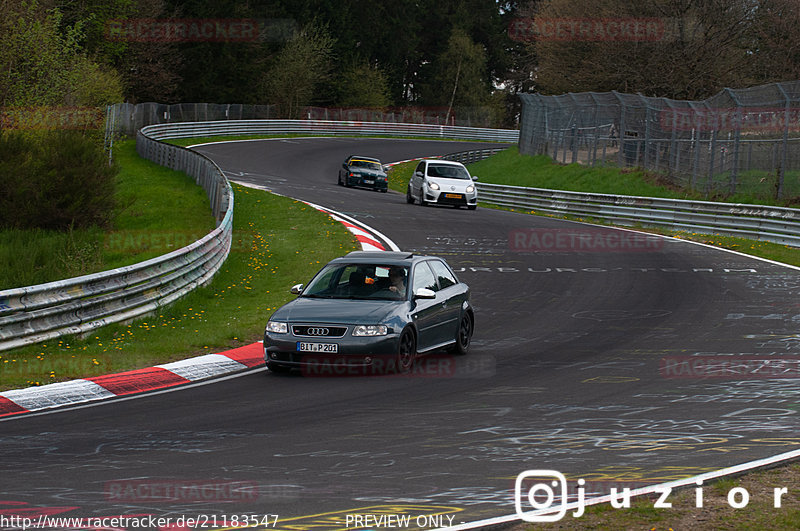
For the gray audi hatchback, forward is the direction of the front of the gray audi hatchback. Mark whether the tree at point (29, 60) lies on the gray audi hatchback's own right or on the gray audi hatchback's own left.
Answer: on the gray audi hatchback's own right

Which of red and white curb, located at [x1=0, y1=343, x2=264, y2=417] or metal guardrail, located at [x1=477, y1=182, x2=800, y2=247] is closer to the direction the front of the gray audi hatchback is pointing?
the red and white curb

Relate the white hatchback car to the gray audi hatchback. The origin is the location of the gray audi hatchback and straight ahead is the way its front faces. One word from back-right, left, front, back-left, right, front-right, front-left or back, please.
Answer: back-right

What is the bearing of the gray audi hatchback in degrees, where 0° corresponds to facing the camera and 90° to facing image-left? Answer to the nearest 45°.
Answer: approximately 45°

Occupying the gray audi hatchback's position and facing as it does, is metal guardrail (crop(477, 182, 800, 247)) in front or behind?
behind

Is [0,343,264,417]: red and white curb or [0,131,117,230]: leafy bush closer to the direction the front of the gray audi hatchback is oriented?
the red and white curb

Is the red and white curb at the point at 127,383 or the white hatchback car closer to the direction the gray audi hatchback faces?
the red and white curb

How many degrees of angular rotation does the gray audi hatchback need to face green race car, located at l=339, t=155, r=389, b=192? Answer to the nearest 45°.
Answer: approximately 135° to its right

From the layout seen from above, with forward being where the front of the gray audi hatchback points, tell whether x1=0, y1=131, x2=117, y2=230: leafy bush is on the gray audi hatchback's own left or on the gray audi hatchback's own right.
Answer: on the gray audi hatchback's own right

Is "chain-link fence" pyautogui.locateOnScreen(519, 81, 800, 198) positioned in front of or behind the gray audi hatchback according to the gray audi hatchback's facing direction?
behind
